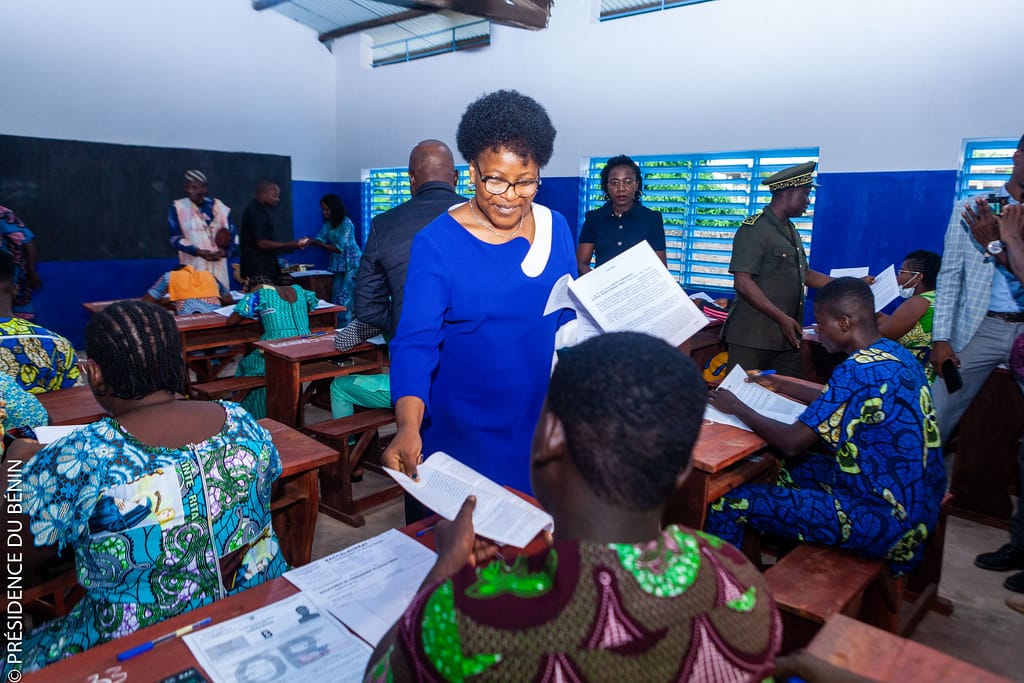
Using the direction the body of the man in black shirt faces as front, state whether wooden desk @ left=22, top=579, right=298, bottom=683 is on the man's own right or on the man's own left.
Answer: on the man's own right

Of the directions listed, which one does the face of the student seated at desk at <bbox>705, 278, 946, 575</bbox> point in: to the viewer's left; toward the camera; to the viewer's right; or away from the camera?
to the viewer's left

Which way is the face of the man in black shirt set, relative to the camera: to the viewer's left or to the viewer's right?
to the viewer's right

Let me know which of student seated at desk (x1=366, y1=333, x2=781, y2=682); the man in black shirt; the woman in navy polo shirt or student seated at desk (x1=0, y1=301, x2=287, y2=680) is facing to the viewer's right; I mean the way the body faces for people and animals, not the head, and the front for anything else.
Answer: the man in black shirt

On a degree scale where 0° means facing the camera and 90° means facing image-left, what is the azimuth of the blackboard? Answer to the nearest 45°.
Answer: approximately 315°

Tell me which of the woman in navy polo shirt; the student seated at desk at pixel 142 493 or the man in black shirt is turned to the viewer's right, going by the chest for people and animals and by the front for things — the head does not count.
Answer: the man in black shirt

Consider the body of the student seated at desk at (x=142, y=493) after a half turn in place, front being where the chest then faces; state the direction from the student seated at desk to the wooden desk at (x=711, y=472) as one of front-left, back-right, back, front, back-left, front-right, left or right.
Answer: front-left

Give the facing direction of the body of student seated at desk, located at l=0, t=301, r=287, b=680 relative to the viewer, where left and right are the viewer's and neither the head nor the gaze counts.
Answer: facing away from the viewer and to the left of the viewer

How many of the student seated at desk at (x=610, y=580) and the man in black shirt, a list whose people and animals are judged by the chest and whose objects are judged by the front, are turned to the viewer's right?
1

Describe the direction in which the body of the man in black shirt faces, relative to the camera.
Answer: to the viewer's right

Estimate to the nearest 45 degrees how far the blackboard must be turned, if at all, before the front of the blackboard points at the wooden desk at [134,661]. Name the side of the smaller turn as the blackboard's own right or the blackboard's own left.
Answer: approximately 45° to the blackboard's own right

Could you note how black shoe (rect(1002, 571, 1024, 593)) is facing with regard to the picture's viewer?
facing to the left of the viewer

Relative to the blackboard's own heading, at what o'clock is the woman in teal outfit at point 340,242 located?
The woman in teal outfit is roughly at 11 o'clock from the blackboard.
